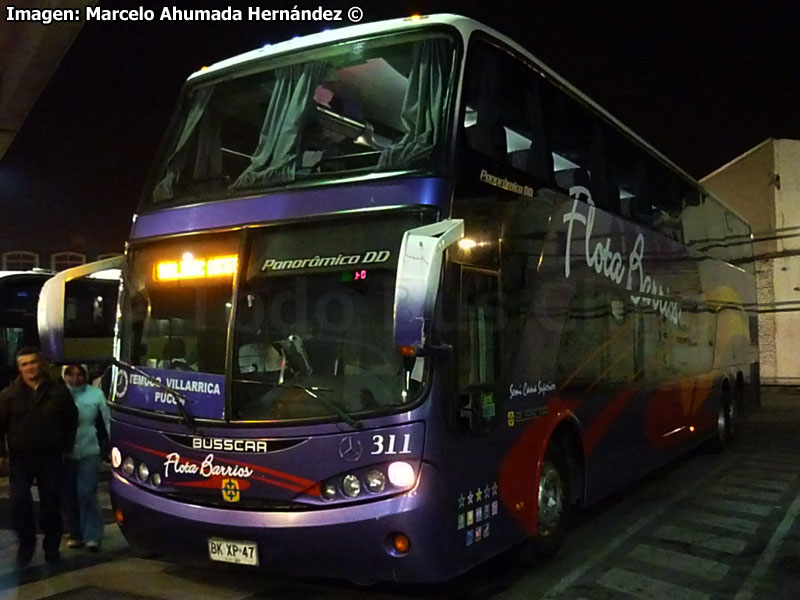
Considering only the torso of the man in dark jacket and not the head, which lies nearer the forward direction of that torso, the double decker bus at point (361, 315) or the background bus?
the double decker bus

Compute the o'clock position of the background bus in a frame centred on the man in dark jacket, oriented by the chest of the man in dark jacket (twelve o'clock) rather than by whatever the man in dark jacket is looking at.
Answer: The background bus is roughly at 6 o'clock from the man in dark jacket.

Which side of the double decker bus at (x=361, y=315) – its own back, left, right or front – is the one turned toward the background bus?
right

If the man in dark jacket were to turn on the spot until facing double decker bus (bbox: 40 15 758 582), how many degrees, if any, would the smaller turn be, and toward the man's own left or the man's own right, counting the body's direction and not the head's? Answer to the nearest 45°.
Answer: approximately 45° to the man's own left

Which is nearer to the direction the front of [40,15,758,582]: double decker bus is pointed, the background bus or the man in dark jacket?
the man in dark jacket

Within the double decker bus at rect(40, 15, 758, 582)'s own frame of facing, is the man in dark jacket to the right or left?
on its right

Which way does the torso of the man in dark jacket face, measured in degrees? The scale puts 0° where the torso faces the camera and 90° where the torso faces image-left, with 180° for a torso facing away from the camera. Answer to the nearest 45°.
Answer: approximately 0°
